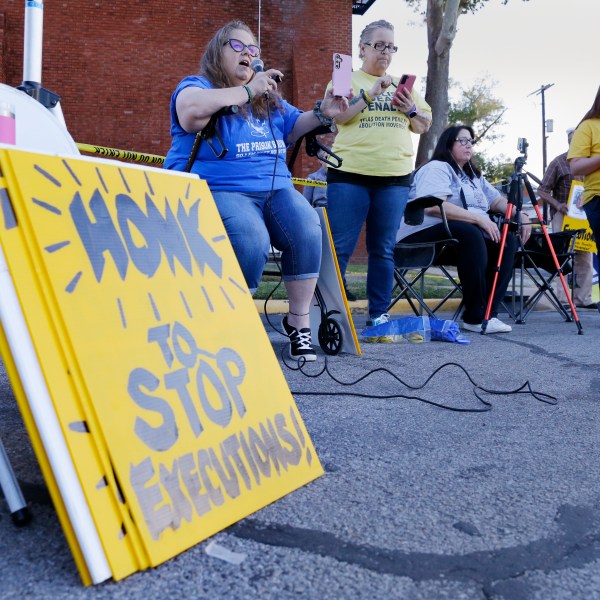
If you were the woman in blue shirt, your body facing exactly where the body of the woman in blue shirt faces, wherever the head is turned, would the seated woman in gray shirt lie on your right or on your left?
on your left

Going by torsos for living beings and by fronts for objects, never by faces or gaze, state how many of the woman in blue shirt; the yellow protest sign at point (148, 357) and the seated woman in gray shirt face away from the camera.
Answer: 0

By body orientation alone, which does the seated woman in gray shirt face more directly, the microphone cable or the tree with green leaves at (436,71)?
the microphone cable

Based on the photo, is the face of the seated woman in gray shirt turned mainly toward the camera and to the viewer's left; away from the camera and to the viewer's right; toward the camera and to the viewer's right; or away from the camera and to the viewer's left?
toward the camera and to the viewer's right

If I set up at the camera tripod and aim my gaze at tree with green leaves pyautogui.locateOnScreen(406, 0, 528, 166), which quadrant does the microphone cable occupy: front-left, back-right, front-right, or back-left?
back-left

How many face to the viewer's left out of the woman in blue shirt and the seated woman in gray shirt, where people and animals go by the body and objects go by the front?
0

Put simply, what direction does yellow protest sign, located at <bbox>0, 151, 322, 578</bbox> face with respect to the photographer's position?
facing the viewer and to the right of the viewer

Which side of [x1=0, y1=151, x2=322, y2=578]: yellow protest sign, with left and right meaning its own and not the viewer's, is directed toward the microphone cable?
left

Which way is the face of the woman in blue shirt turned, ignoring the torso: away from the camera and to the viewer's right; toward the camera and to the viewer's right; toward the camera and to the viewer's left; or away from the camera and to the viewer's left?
toward the camera and to the viewer's right

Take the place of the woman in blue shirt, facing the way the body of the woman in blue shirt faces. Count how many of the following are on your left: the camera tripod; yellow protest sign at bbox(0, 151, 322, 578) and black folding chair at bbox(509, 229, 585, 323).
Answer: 2

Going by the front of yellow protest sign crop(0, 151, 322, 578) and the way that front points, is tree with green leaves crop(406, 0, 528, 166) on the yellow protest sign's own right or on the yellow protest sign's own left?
on the yellow protest sign's own left
